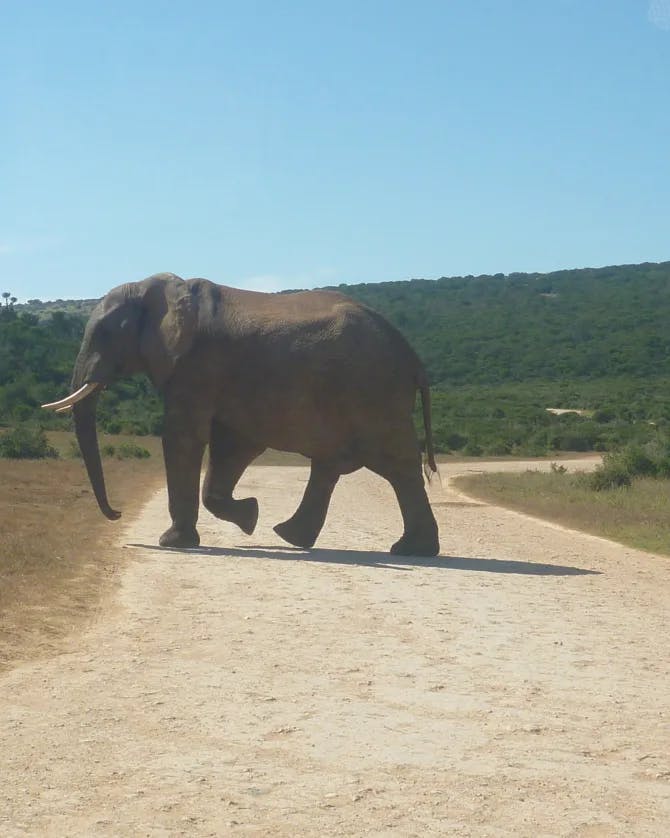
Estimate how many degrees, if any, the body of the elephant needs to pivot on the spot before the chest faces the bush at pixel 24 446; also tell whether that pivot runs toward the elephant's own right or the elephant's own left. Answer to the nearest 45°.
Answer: approximately 90° to the elephant's own right

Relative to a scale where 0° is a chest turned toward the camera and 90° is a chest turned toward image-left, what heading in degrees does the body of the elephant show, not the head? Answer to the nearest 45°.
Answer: approximately 90°

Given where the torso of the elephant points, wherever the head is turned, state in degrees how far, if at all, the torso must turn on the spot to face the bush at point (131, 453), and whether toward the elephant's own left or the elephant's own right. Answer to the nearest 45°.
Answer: approximately 90° to the elephant's own right

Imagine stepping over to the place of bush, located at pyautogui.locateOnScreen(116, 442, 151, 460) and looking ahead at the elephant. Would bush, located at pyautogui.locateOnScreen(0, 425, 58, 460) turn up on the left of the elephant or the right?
right

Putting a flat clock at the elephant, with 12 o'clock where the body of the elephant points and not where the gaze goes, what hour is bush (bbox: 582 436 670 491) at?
The bush is roughly at 4 o'clock from the elephant.
